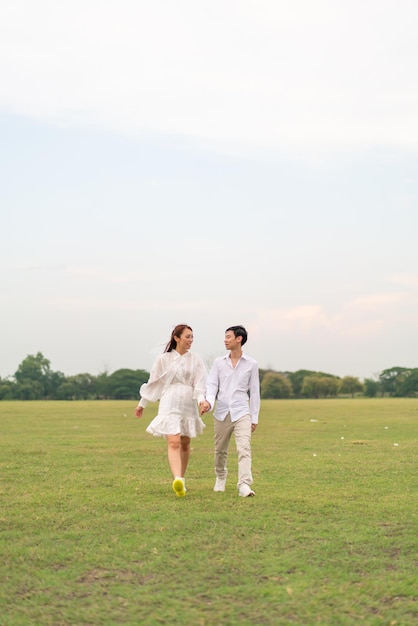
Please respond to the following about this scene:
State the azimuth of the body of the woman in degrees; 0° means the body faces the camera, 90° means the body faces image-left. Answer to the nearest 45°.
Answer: approximately 0°

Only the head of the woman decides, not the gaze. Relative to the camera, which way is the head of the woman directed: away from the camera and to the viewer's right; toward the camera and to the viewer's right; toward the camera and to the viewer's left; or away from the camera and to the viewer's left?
toward the camera and to the viewer's right

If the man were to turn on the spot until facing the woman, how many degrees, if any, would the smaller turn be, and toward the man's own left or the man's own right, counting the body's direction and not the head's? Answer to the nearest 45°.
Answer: approximately 90° to the man's own right

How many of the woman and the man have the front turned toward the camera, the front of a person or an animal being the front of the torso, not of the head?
2

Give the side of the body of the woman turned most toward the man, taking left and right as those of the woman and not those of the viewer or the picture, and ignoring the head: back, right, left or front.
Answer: left
